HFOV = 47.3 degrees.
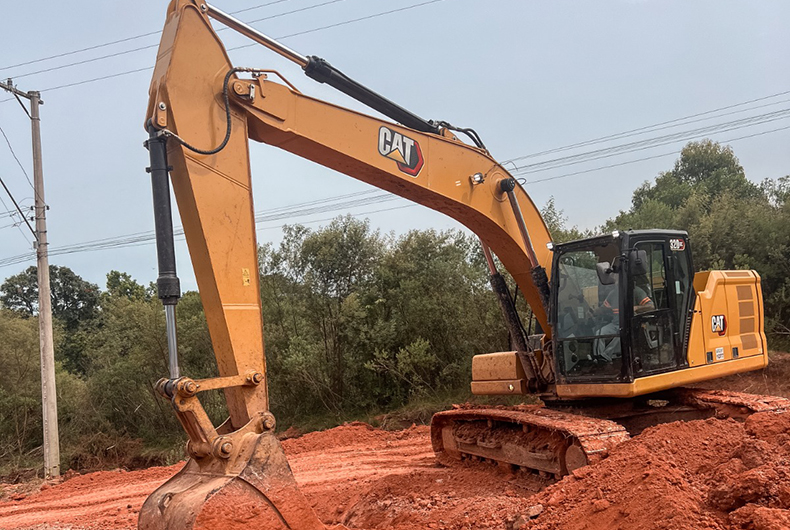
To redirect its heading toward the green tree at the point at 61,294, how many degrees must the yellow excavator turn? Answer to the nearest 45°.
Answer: approximately 90° to its right

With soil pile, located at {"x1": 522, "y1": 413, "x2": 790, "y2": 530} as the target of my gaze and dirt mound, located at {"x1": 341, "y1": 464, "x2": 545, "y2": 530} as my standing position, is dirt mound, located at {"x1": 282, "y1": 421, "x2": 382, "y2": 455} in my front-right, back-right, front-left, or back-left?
back-left

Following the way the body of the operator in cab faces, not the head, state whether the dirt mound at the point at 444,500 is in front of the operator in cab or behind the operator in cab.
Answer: in front

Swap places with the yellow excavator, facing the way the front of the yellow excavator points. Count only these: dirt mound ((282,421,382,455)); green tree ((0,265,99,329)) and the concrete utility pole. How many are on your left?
0

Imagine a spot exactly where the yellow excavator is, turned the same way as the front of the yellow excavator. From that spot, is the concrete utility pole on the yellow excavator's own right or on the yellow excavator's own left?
on the yellow excavator's own right

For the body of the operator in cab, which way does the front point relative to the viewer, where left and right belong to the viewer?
facing the viewer and to the left of the viewer

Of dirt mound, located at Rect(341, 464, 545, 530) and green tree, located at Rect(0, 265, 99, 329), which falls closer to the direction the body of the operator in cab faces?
the dirt mound

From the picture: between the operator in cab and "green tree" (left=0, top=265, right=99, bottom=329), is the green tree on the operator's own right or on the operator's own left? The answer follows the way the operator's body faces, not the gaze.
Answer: on the operator's own right
